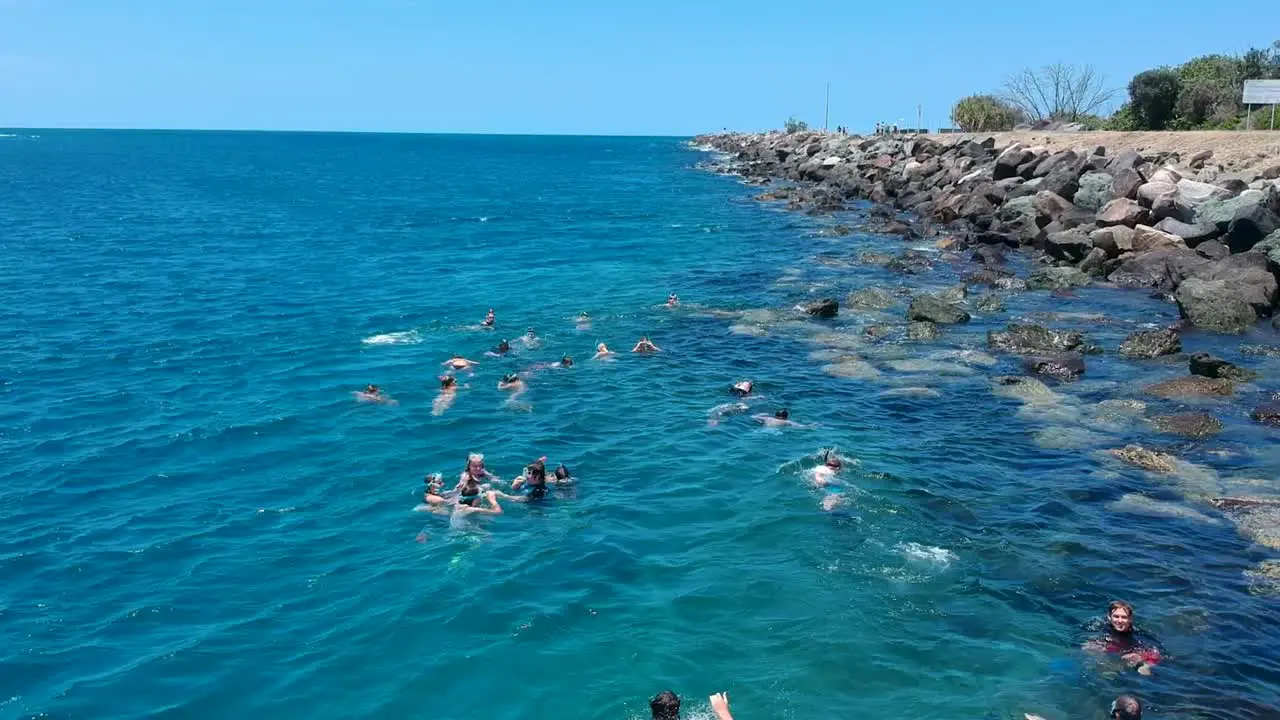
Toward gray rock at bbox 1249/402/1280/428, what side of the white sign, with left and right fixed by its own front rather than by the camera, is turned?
front

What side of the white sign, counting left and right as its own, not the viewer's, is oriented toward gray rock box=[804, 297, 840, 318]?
front

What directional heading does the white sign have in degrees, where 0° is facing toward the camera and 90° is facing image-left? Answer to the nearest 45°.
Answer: approximately 0°

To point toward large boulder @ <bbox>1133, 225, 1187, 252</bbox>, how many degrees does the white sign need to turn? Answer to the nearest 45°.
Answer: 0° — it already faces it

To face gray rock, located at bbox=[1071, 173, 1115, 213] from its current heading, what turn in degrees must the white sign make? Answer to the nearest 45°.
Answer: approximately 45° to its right

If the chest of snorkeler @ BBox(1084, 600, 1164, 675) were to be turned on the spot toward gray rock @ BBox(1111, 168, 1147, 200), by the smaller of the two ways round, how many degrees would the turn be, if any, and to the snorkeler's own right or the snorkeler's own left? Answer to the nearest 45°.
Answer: approximately 180°

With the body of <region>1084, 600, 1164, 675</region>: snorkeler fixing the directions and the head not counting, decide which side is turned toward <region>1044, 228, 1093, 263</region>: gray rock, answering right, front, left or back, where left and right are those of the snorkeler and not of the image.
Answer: back

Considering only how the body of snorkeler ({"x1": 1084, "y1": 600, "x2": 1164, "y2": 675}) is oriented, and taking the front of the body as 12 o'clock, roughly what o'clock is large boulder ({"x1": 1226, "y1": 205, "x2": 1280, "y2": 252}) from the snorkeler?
The large boulder is roughly at 6 o'clock from the snorkeler.

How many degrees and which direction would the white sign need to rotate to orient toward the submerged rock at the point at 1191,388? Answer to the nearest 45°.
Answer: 0° — it already faces it

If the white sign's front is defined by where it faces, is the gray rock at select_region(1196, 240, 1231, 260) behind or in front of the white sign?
in front

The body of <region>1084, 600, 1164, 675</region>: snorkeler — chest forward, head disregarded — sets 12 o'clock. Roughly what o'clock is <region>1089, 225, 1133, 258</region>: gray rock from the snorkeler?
The gray rock is roughly at 6 o'clock from the snorkeler.

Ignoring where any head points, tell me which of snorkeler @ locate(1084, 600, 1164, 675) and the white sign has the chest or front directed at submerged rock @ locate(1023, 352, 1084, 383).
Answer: the white sign

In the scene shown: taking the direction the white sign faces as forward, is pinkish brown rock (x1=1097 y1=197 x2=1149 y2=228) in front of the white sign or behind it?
in front
